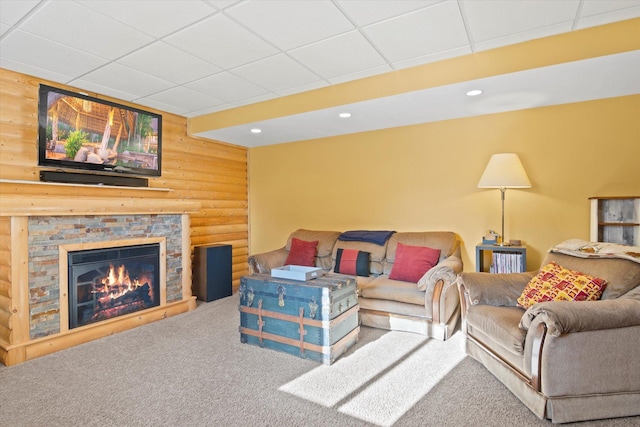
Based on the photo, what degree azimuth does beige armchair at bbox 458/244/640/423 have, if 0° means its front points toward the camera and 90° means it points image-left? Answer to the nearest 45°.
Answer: approximately 45°

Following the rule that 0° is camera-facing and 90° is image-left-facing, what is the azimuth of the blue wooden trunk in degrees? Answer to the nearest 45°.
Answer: approximately 45°

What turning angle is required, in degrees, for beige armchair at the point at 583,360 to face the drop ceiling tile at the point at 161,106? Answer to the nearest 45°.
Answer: approximately 45° to its right

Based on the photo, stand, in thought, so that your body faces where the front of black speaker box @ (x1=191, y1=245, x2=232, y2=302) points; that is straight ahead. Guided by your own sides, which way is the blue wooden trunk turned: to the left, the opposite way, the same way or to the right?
to the right

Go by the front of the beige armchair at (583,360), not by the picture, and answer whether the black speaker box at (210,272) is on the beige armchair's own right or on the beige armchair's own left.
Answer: on the beige armchair's own right

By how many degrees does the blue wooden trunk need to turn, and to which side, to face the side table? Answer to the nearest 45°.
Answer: approximately 135° to its left

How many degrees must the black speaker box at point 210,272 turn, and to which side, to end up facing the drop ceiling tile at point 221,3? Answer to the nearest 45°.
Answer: approximately 45° to its right

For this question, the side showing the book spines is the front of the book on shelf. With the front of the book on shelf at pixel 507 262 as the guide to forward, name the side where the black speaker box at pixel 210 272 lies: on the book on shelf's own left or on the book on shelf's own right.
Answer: on the book on shelf's own right

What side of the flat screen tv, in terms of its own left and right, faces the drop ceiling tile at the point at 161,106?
left

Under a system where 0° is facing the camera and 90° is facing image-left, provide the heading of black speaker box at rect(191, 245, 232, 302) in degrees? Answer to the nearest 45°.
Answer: approximately 315°

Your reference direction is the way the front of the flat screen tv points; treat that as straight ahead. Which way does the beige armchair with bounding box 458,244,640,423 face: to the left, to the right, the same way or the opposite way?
the opposite way
